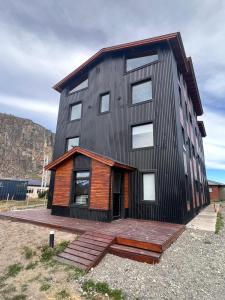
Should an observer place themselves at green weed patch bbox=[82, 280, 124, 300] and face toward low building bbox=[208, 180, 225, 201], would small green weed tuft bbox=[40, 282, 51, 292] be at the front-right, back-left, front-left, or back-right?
back-left

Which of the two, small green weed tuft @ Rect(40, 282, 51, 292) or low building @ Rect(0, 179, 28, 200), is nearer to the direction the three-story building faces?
the small green weed tuft

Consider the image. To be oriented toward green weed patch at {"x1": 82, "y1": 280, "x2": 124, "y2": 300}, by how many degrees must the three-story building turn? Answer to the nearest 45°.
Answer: approximately 45° to its left

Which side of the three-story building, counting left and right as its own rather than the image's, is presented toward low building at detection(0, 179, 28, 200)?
right

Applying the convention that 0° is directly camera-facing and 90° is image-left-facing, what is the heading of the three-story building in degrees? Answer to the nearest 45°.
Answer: approximately 45°

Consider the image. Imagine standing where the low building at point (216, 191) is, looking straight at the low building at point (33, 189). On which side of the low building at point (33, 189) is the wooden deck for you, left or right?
left
